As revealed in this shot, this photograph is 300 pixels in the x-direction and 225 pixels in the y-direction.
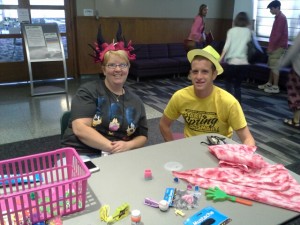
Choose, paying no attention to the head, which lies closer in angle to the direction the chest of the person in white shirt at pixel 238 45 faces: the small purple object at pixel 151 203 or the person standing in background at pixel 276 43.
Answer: the person standing in background

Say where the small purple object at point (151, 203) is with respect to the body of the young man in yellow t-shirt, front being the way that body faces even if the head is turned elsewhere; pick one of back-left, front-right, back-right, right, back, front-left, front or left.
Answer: front

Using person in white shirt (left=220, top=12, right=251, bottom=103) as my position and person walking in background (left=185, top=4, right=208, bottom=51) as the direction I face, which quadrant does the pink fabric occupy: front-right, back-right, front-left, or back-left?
back-left

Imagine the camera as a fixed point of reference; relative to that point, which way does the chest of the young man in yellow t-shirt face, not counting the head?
toward the camera

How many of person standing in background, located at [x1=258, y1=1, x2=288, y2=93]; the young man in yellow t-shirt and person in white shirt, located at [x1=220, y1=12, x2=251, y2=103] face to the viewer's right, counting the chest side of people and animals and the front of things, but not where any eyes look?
0
